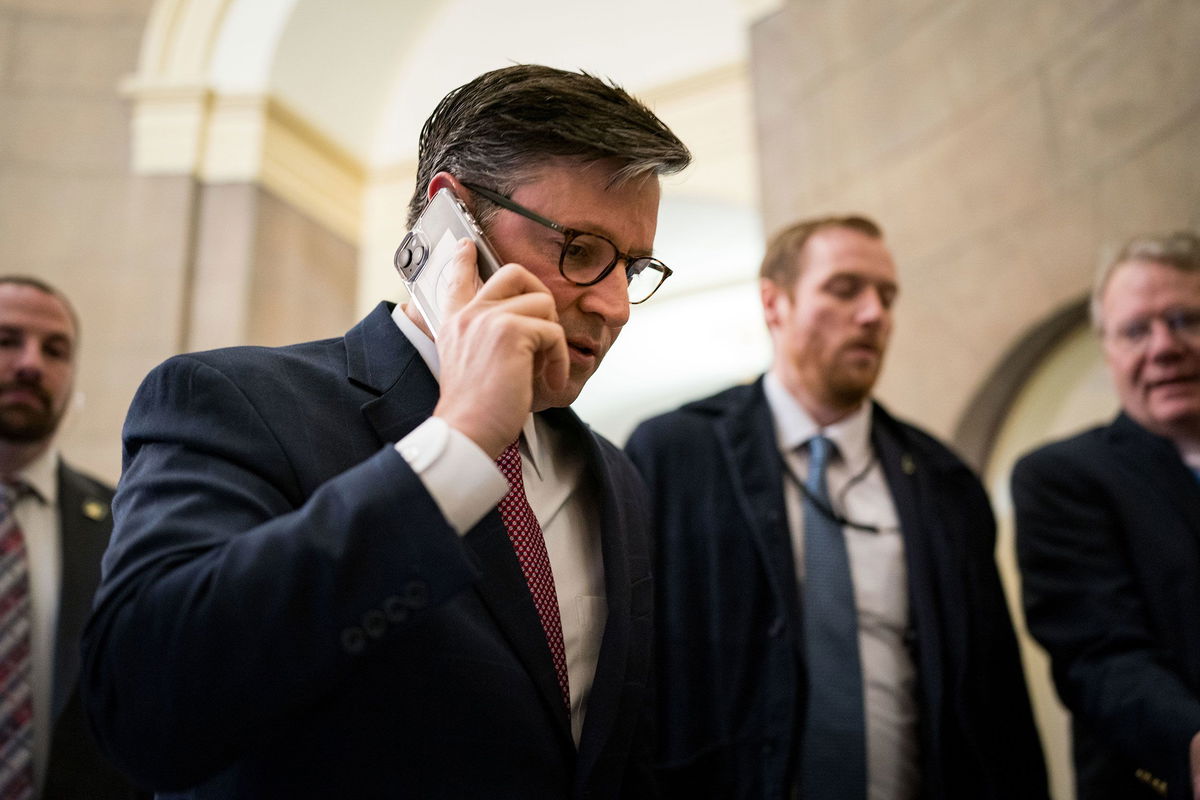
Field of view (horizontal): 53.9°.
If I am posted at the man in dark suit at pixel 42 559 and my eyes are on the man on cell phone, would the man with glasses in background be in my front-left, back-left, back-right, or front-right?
front-left

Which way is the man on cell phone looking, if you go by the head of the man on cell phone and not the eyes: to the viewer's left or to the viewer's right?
to the viewer's right

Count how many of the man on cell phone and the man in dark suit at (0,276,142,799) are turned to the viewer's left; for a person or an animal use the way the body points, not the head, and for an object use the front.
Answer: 0

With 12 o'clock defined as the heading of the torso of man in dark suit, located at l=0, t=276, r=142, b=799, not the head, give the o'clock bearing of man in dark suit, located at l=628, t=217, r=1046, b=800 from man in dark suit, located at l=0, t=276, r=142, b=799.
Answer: man in dark suit, located at l=628, t=217, r=1046, b=800 is roughly at 10 o'clock from man in dark suit, located at l=0, t=276, r=142, b=799.

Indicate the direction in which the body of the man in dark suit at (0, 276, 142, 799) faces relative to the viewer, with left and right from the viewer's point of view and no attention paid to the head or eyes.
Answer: facing the viewer

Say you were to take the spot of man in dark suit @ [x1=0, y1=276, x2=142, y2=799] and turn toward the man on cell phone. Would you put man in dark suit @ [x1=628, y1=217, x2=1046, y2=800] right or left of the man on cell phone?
left

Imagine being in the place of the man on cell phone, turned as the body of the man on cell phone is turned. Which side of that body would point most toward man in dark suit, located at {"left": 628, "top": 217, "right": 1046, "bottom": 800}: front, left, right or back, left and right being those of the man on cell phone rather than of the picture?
left

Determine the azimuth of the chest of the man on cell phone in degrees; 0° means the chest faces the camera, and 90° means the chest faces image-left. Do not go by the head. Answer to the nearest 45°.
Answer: approximately 315°

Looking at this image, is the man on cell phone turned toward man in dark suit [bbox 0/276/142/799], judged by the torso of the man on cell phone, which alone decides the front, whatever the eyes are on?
no

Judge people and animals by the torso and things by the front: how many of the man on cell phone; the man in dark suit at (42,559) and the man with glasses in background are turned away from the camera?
0

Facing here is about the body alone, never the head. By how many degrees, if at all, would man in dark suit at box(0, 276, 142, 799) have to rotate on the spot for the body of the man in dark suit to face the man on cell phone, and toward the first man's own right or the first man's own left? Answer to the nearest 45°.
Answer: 0° — they already face them

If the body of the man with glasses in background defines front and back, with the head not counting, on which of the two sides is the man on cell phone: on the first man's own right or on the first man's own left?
on the first man's own right

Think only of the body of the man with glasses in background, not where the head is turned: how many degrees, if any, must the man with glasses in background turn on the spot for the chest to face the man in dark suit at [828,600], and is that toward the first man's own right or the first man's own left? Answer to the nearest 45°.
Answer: approximately 90° to the first man's own right

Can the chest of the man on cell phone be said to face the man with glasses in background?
no

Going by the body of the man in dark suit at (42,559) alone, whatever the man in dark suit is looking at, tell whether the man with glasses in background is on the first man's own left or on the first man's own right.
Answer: on the first man's own left
